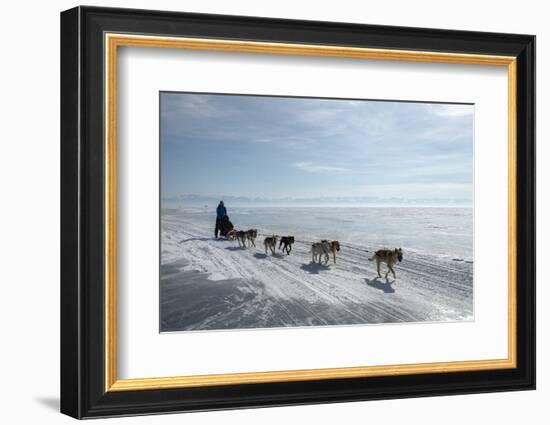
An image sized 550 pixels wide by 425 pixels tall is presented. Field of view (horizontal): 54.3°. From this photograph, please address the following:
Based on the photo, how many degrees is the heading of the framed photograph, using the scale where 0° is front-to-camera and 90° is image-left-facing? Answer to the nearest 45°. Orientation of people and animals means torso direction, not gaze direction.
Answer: approximately 315°
